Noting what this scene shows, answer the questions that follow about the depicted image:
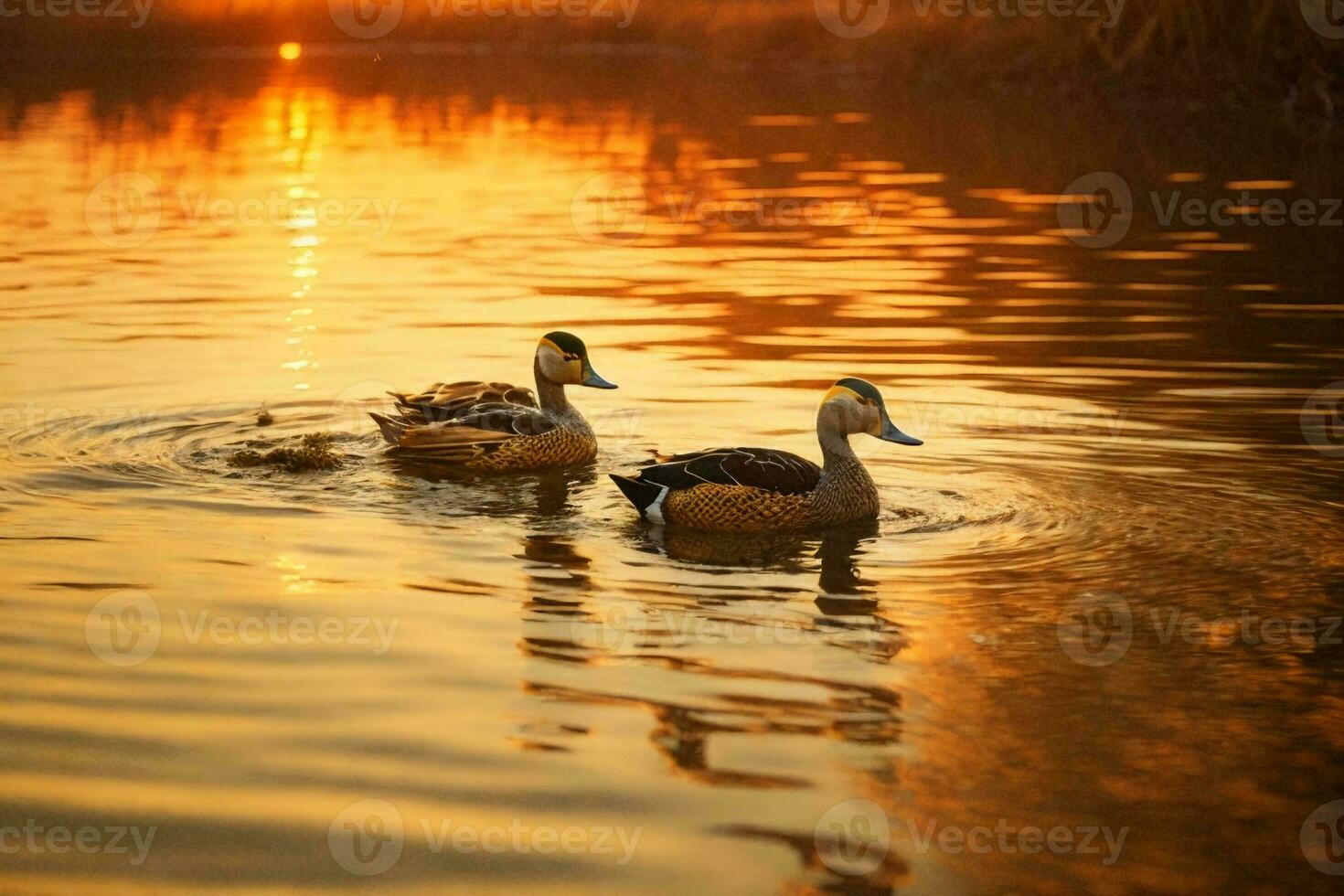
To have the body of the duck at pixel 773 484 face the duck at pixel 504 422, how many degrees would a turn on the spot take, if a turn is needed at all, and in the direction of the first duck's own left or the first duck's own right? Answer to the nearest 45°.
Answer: approximately 135° to the first duck's own left

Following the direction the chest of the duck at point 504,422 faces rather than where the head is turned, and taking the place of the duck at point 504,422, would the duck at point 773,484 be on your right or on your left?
on your right

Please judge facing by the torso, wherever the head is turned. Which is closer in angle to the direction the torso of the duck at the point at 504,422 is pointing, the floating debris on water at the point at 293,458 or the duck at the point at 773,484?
the duck

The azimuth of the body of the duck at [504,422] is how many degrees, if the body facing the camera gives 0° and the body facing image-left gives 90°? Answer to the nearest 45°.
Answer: approximately 270°

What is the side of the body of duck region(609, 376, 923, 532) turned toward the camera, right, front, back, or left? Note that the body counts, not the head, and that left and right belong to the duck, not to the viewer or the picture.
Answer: right

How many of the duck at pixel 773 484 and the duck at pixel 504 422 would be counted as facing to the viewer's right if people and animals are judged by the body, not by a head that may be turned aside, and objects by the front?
2

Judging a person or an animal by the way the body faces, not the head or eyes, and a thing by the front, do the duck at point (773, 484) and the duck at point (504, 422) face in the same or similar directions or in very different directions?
same or similar directions

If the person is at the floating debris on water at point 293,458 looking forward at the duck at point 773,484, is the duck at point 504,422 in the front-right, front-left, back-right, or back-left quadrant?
front-left

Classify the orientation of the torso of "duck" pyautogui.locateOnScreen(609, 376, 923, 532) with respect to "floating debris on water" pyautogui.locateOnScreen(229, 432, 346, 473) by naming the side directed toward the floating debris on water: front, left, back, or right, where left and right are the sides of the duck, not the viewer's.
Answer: back

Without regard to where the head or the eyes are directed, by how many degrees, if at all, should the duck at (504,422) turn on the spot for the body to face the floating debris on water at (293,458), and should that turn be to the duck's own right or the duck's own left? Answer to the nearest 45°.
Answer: approximately 180°

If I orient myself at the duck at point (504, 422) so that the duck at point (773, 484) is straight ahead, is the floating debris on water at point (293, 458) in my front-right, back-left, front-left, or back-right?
back-right
